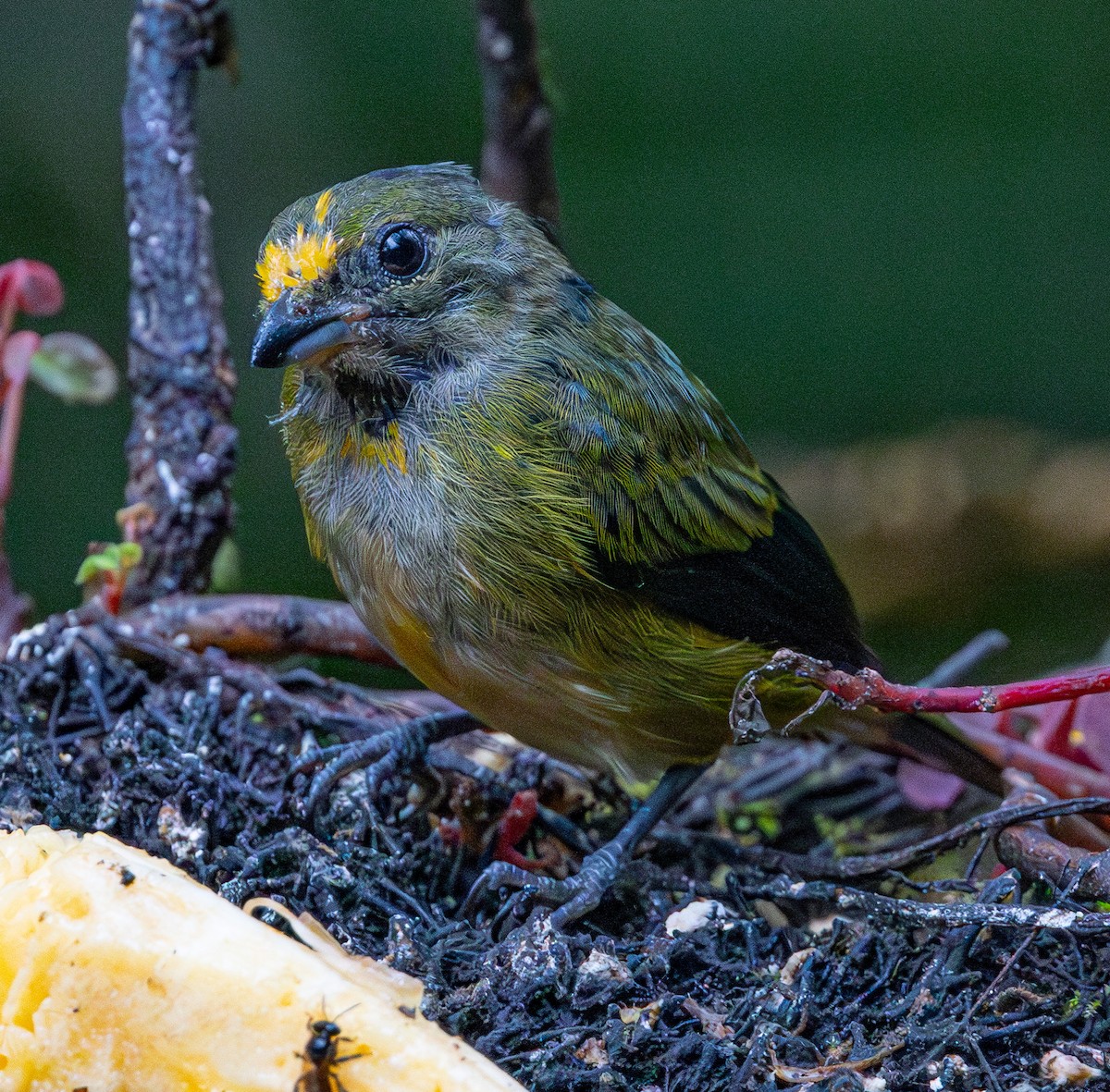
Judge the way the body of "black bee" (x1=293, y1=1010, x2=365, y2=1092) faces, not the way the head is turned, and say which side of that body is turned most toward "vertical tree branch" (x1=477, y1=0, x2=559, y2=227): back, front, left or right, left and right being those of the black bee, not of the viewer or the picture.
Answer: front

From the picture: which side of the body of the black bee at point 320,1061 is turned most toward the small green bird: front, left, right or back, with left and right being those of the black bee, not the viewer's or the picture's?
front

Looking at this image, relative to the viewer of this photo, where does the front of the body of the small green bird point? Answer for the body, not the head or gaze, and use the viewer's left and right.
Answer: facing the viewer and to the left of the viewer

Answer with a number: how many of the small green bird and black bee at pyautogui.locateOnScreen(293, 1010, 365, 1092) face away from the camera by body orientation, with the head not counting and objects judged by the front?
1

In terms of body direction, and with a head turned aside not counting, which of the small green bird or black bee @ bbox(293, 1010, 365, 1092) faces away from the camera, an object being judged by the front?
the black bee

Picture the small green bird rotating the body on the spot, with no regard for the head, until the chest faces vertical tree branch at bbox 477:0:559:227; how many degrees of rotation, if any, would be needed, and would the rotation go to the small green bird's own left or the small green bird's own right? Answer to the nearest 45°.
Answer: approximately 135° to the small green bird's own right

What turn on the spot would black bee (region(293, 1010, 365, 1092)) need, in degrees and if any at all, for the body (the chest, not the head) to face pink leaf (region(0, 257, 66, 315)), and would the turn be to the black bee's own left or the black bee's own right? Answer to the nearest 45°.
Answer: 0° — it already faces it

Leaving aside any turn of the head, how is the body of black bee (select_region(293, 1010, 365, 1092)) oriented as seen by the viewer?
away from the camera
